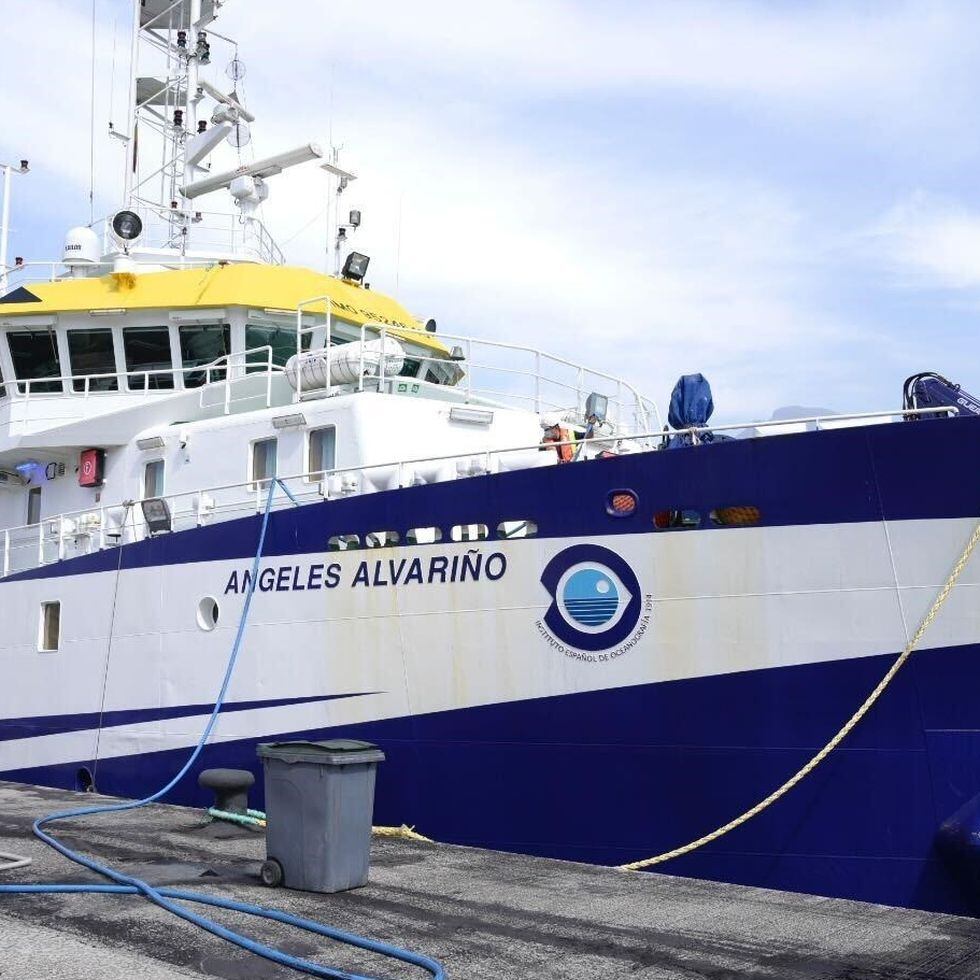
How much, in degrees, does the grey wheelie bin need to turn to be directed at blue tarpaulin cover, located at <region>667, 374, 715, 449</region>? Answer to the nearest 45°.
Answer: approximately 90° to its left

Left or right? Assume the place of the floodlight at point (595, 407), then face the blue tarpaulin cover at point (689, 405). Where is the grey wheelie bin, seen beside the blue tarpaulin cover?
right

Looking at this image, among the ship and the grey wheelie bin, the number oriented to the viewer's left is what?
0

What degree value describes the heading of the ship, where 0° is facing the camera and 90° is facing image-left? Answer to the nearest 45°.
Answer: approximately 315°

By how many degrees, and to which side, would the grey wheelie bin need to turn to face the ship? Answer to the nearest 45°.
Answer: approximately 90° to its left

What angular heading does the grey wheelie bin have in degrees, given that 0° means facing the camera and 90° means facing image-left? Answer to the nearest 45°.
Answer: approximately 315°

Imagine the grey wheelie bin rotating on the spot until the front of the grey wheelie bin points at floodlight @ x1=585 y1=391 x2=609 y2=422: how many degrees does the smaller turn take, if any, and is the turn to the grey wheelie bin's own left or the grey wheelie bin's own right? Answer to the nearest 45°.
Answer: approximately 90° to the grey wheelie bin's own left
